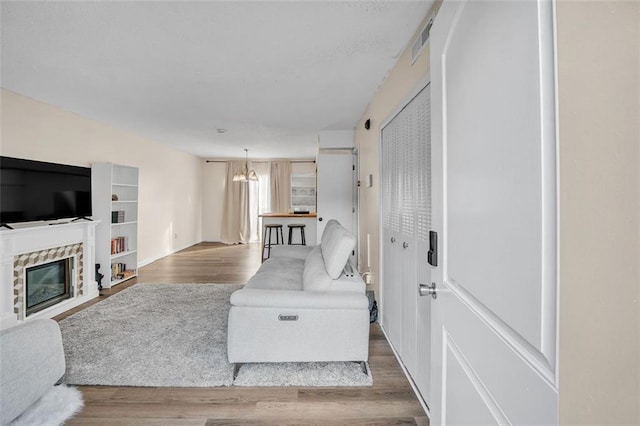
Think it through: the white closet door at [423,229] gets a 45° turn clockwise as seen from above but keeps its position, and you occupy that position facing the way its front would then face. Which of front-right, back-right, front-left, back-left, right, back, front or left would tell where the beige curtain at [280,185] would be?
front

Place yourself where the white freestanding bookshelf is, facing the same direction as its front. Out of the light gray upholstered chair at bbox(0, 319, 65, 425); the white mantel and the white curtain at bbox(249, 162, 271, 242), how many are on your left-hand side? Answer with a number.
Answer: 1

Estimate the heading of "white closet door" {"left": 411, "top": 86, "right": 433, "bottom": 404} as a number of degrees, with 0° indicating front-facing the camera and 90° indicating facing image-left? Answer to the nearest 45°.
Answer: approximately 90°

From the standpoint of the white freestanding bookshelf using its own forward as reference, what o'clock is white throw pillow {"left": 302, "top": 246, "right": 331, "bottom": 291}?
The white throw pillow is roughly at 1 o'clock from the white freestanding bookshelf.

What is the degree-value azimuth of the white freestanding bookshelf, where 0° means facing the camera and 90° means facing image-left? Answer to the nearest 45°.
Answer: approximately 315°

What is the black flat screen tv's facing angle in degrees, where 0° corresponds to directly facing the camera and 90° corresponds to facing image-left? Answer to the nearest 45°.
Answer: approximately 315°

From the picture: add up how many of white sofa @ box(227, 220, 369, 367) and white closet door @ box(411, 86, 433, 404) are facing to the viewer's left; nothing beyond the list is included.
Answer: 2

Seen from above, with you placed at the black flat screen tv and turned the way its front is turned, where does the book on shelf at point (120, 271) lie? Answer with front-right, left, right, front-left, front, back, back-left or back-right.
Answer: left

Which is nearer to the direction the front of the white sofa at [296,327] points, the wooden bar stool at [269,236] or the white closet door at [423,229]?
the wooden bar stool

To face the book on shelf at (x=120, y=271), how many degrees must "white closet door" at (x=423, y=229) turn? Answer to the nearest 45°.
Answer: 0° — it already faces it

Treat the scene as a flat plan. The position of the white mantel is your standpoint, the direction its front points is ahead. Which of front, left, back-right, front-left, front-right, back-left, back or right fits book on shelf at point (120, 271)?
left

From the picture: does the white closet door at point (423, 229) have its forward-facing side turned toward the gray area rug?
yes

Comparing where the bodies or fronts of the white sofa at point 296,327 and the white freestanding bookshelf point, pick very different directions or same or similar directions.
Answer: very different directions

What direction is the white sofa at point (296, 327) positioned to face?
to the viewer's left

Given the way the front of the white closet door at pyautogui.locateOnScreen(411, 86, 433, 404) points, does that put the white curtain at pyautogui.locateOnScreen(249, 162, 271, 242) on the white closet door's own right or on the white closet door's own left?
on the white closet door's own right

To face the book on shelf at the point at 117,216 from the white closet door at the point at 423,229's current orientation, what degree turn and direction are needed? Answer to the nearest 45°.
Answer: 0° — it already faces it

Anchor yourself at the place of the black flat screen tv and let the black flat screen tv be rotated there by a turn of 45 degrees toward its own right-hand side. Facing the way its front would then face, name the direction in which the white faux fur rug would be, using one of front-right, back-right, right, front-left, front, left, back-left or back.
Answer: front
